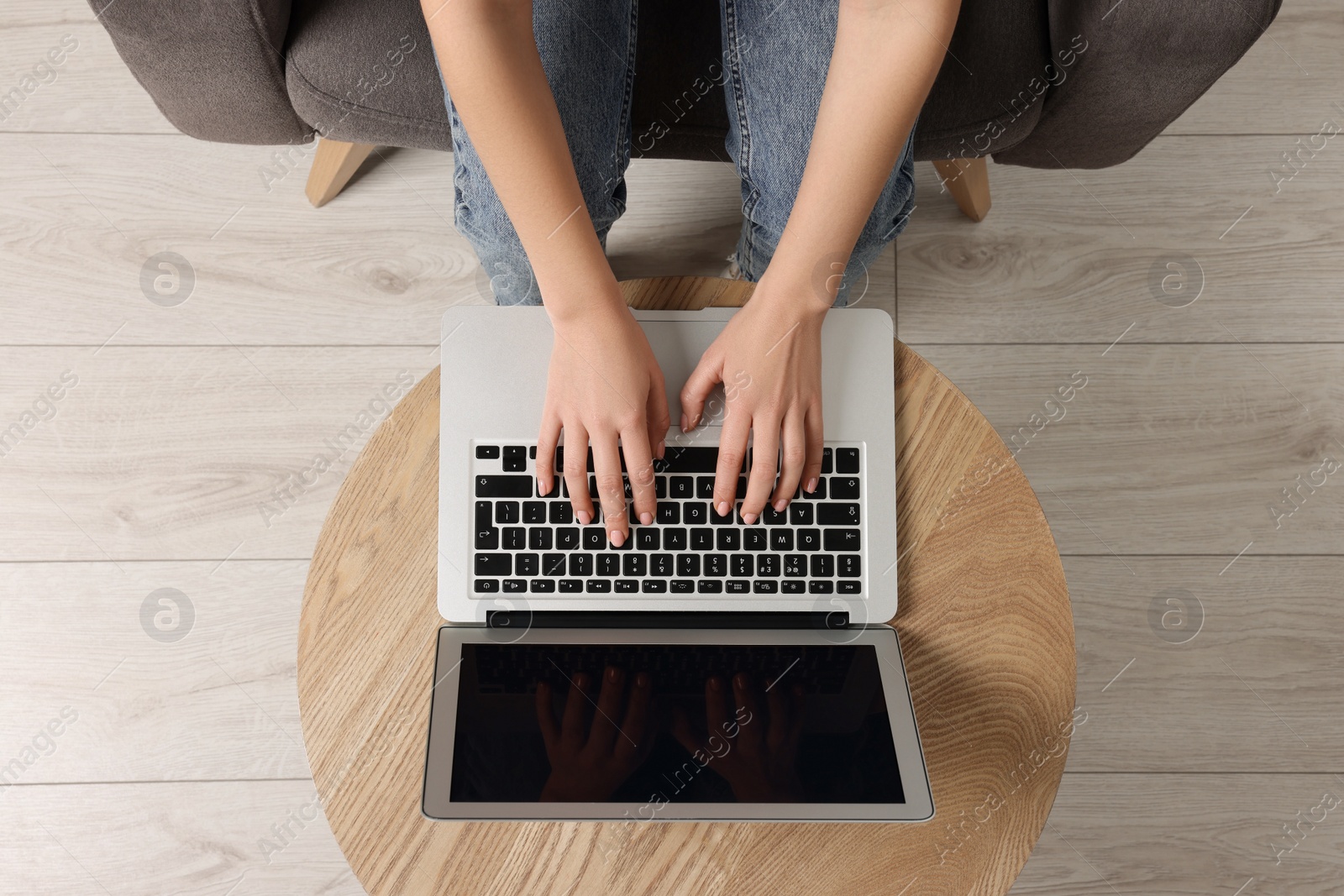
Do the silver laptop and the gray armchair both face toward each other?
yes

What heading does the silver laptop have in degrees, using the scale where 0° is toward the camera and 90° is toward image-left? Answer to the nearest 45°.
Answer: approximately 180°

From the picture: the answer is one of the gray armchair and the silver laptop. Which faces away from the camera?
the silver laptop

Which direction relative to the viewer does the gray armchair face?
toward the camera

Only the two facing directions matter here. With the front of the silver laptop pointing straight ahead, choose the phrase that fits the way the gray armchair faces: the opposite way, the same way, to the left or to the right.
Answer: the opposite way

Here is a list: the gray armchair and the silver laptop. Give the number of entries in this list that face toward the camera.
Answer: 1
